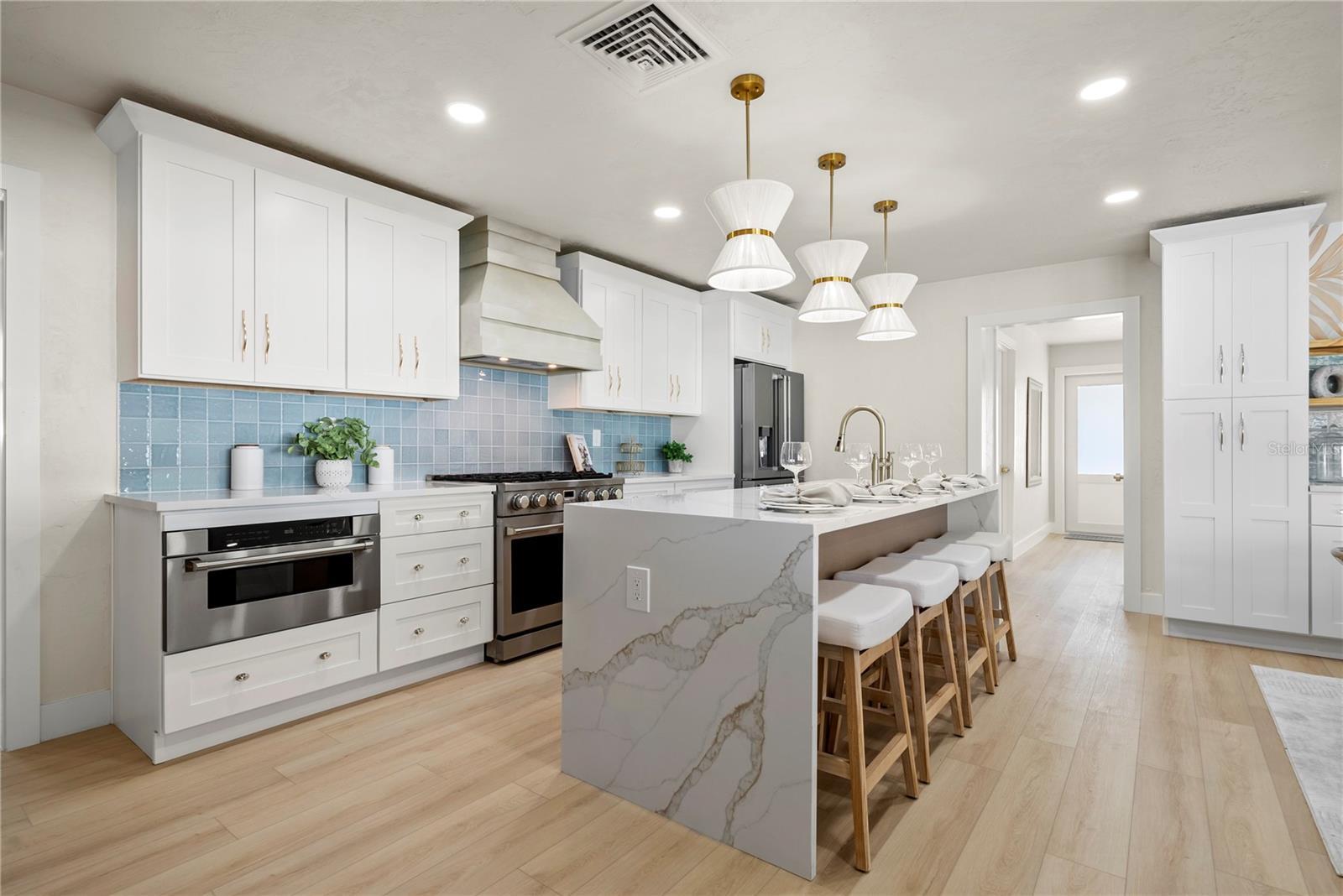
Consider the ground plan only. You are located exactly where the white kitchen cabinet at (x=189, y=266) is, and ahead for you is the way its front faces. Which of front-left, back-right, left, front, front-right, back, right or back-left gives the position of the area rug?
front

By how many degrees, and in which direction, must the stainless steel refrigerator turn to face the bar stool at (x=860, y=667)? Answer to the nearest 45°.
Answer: approximately 45° to its right

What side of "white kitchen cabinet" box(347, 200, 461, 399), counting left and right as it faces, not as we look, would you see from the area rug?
front

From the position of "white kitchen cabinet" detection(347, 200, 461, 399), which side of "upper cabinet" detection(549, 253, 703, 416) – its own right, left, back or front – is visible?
right

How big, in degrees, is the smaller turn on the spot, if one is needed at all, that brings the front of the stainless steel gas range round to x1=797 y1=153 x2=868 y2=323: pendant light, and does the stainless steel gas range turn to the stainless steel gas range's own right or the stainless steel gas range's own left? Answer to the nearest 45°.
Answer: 0° — it already faces it

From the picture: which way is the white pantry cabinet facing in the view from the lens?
facing the viewer

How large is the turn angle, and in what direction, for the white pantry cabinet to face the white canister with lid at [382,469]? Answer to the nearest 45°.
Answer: approximately 45° to its right

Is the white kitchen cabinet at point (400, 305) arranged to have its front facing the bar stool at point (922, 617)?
yes

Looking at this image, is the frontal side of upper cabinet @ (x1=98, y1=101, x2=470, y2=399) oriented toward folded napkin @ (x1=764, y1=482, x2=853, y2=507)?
yes

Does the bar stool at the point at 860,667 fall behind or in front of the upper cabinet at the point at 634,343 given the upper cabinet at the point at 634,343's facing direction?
in front

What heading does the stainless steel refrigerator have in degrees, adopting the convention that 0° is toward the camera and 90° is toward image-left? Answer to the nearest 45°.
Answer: approximately 315°

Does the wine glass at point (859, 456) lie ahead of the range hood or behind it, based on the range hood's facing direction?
ahead

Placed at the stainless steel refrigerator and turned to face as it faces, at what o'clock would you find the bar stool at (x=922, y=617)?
The bar stool is roughly at 1 o'clock from the stainless steel refrigerator.

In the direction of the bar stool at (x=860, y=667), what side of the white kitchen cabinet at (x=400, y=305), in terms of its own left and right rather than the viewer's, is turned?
front
